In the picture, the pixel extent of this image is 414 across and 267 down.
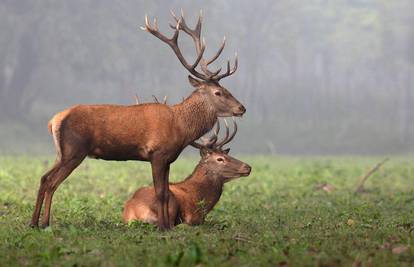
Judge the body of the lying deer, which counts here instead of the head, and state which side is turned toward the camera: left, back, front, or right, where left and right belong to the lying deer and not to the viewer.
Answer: right

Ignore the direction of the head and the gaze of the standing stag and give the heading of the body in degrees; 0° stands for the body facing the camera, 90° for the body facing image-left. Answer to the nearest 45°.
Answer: approximately 270°

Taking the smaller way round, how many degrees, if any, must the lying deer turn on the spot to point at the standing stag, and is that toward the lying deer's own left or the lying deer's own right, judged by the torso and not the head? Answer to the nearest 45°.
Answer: approximately 135° to the lying deer's own right

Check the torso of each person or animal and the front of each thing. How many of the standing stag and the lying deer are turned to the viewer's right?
2
